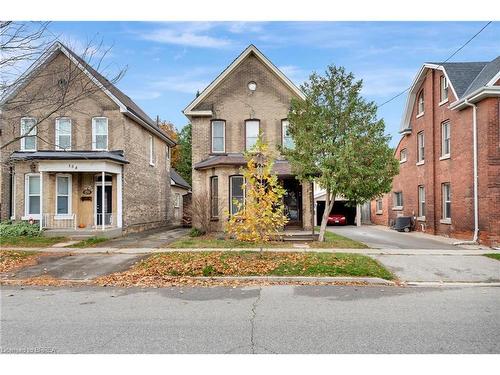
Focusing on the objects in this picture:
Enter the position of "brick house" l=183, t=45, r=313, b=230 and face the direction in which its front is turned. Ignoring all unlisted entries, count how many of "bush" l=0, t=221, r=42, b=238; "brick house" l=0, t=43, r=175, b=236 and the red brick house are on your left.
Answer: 1

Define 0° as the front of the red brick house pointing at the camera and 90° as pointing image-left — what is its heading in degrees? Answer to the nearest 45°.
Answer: approximately 315°

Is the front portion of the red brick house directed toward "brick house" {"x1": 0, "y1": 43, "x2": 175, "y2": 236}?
no

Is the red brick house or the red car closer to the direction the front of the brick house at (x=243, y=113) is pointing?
the red brick house

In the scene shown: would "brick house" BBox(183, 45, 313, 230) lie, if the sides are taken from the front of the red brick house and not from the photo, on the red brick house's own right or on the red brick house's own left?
on the red brick house's own right

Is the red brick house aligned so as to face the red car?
no

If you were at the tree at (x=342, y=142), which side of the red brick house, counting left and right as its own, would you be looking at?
right

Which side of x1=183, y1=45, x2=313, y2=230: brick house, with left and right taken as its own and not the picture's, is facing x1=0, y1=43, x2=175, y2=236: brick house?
right

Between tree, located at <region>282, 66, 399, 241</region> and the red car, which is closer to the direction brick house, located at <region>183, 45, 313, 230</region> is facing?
the tree

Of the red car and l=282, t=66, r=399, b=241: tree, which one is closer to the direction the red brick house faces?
the tree

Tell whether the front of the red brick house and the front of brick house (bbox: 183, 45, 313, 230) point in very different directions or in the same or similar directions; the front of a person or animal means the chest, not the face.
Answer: same or similar directions

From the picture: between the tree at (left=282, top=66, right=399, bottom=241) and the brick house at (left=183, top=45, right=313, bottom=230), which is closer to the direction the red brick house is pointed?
the tree

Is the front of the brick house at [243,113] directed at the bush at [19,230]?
no

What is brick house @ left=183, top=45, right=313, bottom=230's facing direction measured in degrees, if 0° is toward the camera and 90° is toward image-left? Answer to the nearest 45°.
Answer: approximately 0°

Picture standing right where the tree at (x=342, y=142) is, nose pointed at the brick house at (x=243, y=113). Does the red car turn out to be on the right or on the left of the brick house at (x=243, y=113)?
right

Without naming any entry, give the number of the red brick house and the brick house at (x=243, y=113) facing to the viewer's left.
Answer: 0
